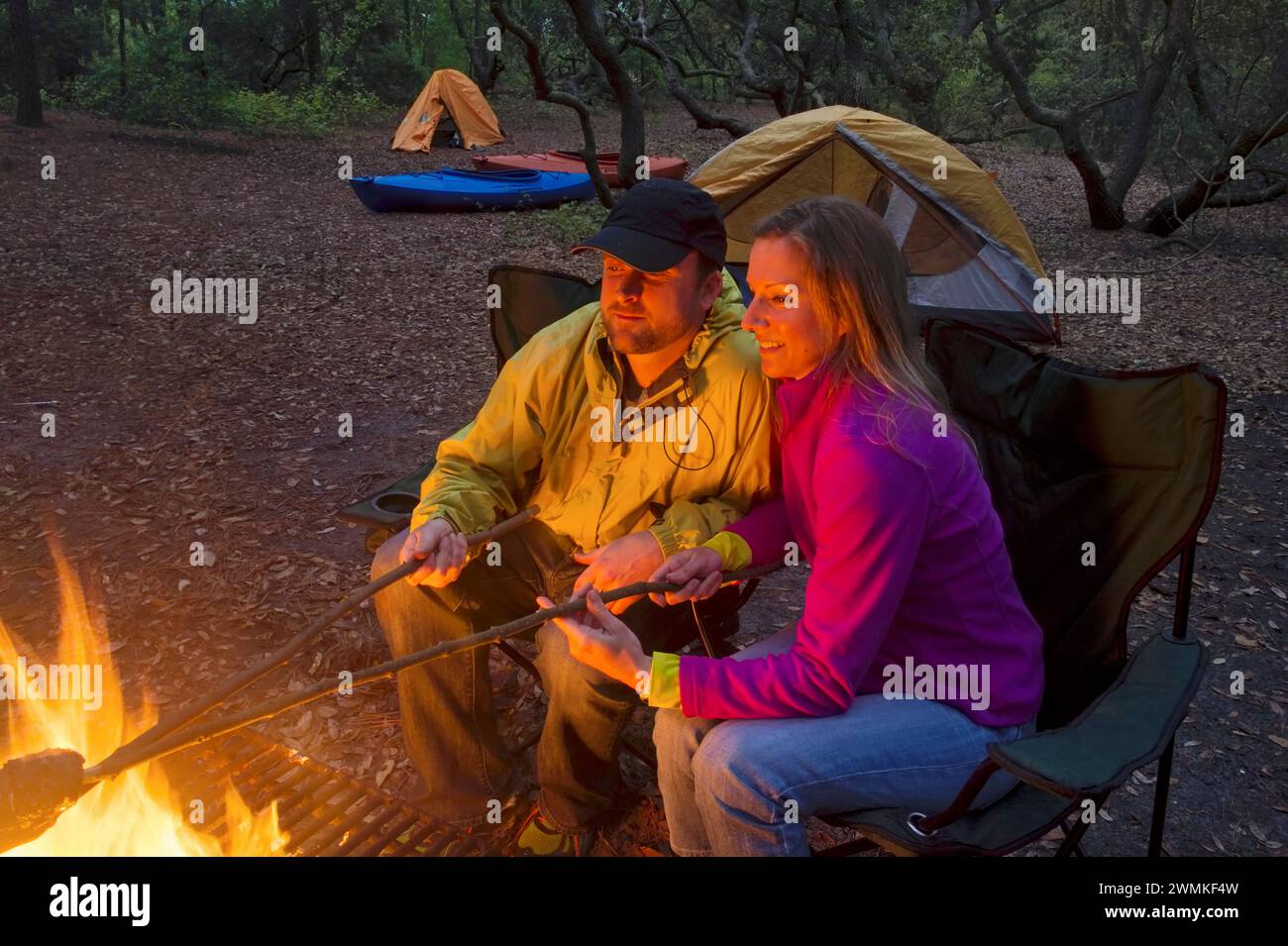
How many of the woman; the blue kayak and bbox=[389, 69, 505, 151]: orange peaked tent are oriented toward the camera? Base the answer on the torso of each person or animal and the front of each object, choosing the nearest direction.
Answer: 1

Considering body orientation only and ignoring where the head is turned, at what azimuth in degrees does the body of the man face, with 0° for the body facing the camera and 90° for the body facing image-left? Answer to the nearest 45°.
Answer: approximately 45°

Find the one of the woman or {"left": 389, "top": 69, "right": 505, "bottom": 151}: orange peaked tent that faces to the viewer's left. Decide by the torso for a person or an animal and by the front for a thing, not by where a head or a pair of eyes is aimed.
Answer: the woman

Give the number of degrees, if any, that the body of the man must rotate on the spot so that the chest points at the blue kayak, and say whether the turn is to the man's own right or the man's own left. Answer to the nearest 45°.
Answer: approximately 135° to the man's own right

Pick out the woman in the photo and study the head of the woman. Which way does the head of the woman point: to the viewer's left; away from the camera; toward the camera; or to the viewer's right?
to the viewer's left

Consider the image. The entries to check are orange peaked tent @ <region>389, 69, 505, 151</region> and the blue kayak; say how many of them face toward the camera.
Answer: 1

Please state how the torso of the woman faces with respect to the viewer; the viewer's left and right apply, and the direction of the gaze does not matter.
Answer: facing to the left of the viewer

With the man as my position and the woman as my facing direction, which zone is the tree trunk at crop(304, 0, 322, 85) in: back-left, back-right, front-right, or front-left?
back-left

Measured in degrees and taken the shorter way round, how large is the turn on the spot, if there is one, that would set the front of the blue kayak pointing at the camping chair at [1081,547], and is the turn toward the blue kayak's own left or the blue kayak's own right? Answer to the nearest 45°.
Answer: approximately 90° to the blue kayak's own left

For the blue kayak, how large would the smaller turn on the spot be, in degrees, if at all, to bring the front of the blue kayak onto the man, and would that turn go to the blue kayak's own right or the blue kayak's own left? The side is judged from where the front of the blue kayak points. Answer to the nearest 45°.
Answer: approximately 90° to the blue kayak's own left

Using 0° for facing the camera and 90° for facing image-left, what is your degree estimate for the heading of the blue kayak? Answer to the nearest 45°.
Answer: approximately 90°

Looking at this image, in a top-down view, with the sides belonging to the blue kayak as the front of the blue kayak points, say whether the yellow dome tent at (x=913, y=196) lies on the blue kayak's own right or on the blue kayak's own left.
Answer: on the blue kayak's own left

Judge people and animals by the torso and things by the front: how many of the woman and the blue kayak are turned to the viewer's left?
2

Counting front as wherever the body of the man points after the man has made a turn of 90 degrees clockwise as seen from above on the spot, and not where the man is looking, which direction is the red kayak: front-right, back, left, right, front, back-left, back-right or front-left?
front-right

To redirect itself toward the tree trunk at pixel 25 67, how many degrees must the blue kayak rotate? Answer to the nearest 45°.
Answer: approximately 45° to its right
